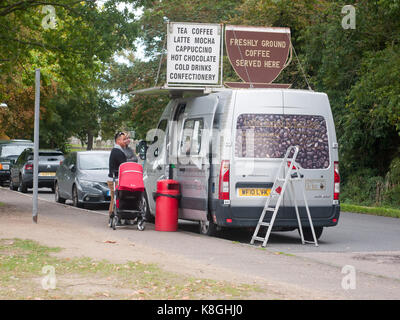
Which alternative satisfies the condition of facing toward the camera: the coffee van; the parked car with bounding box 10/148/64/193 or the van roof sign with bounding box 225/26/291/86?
the van roof sign

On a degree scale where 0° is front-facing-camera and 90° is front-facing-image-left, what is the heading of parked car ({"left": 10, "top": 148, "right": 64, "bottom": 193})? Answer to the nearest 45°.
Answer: approximately 135°

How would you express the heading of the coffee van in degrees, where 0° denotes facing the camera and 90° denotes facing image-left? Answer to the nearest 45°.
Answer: approximately 135°

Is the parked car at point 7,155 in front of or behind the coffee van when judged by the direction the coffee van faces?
in front

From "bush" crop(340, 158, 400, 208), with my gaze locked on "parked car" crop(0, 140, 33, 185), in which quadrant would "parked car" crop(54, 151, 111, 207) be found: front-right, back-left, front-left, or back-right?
front-left

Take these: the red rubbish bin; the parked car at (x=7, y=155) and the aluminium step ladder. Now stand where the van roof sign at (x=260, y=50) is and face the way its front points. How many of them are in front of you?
1

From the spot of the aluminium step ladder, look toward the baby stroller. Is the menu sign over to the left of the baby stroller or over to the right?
right

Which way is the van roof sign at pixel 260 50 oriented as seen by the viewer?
toward the camera

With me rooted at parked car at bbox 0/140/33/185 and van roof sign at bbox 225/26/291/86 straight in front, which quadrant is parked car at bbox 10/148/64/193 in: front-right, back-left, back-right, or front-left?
front-right

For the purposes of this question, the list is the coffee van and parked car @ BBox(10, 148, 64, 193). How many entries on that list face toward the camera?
0

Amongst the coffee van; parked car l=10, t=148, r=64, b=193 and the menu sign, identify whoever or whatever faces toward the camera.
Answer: the menu sign

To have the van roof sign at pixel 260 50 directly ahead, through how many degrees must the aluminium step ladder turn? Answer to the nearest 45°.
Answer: approximately 135° to its right

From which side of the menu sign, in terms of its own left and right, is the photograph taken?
front

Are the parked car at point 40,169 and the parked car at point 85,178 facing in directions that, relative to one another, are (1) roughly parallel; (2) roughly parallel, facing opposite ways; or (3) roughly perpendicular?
roughly parallel, facing opposite ways
